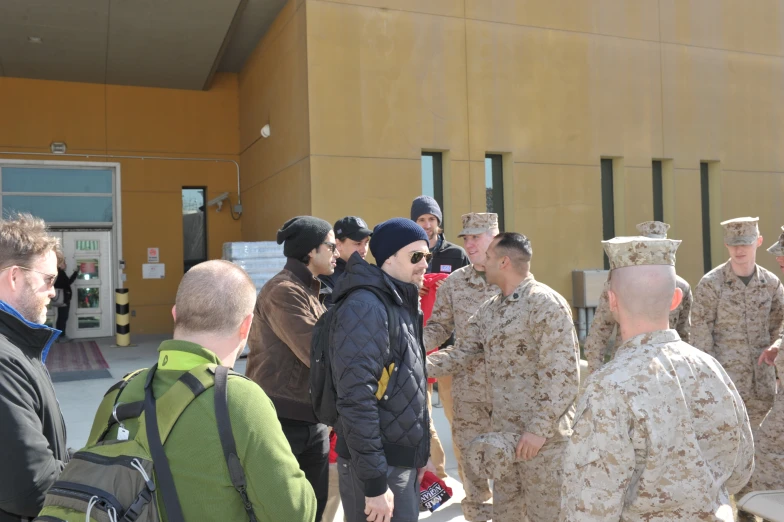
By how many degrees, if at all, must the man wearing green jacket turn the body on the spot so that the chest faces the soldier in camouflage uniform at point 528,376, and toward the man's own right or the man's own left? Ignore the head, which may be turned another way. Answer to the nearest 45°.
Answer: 0° — they already face them

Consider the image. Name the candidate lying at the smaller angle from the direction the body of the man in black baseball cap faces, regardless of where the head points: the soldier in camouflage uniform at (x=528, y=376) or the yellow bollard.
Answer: the soldier in camouflage uniform

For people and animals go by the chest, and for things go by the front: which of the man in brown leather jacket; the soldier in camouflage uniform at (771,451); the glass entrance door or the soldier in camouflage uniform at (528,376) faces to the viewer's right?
the man in brown leather jacket

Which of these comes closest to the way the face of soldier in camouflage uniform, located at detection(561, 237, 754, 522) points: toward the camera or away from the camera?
away from the camera

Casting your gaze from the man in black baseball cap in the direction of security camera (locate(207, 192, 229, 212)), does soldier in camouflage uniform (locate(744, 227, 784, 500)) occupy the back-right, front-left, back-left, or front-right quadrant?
back-right

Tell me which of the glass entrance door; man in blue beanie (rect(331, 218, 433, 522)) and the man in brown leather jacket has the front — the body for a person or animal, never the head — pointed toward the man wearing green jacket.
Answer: the glass entrance door

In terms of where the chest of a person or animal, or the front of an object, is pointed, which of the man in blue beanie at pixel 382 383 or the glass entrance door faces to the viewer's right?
the man in blue beanie

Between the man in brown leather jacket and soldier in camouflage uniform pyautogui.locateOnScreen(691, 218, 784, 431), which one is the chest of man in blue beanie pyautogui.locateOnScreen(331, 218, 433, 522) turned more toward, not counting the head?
the soldier in camouflage uniform

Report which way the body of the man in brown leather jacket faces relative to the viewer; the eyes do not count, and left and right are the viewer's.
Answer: facing to the right of the viewer

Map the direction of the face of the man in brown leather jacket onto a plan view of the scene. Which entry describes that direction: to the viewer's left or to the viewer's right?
to the viewer's right

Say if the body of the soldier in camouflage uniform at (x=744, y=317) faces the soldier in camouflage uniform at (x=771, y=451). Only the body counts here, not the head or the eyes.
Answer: yes

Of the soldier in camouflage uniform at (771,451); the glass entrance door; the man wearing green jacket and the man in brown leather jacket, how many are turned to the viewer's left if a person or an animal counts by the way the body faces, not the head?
1

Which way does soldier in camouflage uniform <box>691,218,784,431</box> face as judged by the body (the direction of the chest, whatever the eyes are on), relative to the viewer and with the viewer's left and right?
facing the viewer

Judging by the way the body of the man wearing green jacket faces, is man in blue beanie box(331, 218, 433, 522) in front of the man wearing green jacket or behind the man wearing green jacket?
in front

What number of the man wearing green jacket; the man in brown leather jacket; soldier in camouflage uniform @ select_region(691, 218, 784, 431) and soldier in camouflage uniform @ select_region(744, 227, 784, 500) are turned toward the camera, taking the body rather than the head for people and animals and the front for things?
1

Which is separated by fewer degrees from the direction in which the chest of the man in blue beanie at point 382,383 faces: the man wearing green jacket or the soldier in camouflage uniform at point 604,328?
the soldier in camouflage uniform

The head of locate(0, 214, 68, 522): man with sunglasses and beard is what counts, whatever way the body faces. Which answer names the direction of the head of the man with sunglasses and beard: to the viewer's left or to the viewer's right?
to the viewer's right

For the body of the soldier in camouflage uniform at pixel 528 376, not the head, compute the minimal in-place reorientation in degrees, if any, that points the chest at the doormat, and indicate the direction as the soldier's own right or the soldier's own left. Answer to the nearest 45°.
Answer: approximately 90° to the soldier's own right
